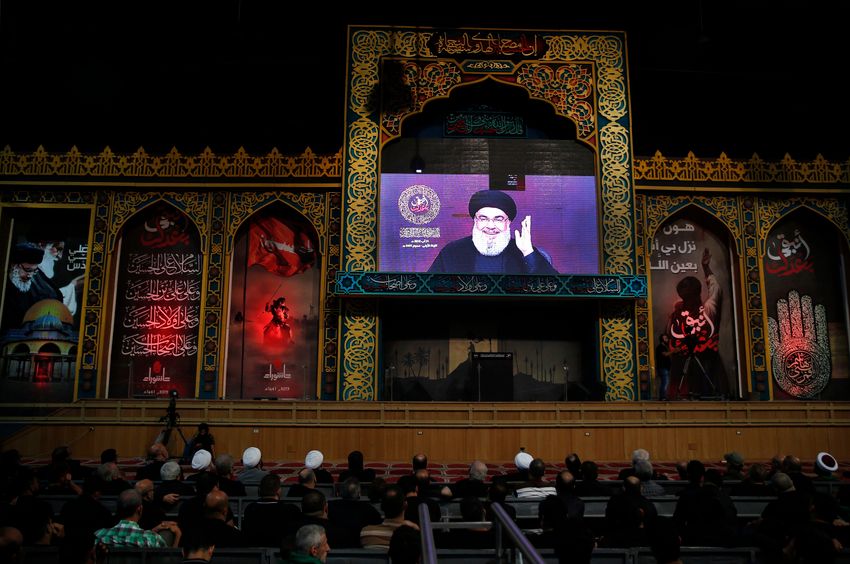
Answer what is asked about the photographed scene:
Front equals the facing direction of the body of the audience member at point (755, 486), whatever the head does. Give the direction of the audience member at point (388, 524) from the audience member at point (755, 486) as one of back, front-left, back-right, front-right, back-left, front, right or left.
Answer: back-left

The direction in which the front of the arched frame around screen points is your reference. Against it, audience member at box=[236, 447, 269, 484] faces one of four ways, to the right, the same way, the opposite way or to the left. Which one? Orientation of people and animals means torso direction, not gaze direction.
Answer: the opposite way

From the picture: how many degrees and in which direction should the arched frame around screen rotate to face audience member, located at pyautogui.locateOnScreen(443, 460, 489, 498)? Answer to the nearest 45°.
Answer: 0° — it already faces them

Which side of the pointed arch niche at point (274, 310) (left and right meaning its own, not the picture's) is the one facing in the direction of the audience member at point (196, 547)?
front

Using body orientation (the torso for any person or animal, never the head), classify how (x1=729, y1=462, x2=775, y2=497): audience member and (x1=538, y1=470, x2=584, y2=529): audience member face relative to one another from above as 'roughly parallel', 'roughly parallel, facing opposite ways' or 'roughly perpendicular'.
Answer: roughly parallel

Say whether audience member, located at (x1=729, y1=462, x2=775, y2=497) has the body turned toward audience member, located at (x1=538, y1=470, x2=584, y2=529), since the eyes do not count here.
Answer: no

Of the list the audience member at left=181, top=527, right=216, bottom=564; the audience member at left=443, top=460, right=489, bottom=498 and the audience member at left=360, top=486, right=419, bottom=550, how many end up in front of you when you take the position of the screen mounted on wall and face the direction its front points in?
3

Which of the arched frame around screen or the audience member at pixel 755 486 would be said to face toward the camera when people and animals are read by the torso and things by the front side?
the arched frame around screen

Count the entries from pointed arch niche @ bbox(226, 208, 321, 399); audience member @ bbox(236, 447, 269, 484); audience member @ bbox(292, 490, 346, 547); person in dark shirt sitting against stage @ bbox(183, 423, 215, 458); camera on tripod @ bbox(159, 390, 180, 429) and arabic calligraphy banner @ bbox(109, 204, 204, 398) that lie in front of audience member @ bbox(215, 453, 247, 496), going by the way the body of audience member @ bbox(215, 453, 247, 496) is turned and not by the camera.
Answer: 5

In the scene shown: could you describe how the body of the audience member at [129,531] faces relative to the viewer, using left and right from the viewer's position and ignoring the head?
facing away from the viewer

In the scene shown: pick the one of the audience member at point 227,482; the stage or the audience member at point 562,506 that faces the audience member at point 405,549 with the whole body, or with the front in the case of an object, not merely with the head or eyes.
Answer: the stage

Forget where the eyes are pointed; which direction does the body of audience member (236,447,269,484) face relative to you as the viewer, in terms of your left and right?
facing away from the viewer

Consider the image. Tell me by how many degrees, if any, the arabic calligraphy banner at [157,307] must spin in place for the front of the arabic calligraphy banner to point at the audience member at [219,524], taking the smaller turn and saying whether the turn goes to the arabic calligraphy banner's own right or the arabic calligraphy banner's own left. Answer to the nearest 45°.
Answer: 0° — it already faces them

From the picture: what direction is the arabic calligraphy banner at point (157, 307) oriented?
toward the camera

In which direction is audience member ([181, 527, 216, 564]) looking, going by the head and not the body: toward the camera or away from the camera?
away from the camera

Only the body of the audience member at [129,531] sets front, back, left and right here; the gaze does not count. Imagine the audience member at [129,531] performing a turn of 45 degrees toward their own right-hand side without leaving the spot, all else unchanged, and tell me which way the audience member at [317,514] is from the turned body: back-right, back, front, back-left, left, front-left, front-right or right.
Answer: front-right

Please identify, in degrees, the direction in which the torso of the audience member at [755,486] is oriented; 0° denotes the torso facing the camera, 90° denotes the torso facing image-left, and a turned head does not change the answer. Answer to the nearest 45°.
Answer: approximately 180°

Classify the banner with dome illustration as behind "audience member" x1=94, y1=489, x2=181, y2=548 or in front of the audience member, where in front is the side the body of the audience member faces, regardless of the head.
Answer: in front

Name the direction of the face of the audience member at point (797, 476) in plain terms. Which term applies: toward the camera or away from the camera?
away from the camera

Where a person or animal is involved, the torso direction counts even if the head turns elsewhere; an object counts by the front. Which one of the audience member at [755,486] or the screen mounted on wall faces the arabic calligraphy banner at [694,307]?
the audience member

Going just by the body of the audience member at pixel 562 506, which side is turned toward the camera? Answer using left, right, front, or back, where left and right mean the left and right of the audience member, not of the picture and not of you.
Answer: back

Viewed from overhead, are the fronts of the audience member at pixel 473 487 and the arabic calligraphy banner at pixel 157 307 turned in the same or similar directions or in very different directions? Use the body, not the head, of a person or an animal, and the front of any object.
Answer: very different directions

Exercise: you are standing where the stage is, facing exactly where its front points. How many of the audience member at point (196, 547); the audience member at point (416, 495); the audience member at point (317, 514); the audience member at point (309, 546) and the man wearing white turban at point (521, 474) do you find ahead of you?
5

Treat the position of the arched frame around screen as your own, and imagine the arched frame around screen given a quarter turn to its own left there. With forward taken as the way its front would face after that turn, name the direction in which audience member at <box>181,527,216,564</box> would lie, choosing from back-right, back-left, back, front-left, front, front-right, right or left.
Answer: right

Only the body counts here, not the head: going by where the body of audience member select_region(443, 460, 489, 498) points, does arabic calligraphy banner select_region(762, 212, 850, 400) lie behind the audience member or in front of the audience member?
in front

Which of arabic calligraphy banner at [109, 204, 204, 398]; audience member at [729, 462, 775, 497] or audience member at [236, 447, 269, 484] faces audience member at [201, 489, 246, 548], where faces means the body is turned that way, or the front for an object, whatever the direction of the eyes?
the arabic calligraphy banner

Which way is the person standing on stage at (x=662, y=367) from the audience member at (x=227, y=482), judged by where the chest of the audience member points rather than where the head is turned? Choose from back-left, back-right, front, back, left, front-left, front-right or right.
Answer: front-right
